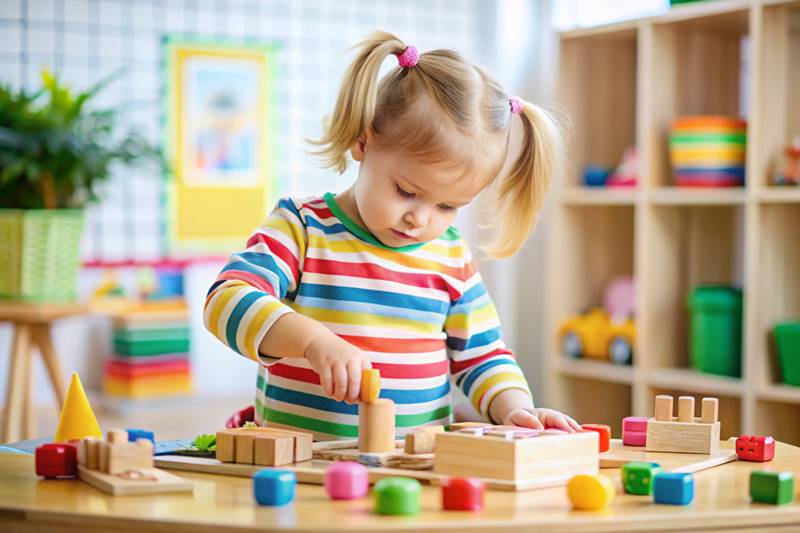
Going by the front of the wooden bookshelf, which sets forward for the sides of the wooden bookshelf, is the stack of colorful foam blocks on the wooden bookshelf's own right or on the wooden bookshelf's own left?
on the wooden bookshelf's own right

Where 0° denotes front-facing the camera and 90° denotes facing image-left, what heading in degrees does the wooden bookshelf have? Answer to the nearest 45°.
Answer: approximately 45°

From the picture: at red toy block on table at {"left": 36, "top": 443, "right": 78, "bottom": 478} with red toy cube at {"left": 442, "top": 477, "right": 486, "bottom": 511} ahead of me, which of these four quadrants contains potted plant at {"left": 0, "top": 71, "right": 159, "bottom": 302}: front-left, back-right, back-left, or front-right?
back-left

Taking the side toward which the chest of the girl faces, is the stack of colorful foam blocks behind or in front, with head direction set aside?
behind

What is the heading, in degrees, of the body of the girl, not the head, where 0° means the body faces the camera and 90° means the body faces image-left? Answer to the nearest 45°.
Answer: approximately 0°
